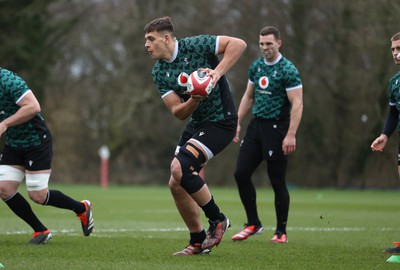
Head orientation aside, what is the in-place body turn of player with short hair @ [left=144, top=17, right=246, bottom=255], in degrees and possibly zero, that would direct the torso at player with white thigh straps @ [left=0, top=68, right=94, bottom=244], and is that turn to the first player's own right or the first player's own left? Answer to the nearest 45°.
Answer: approximately 90° to the first player's own right

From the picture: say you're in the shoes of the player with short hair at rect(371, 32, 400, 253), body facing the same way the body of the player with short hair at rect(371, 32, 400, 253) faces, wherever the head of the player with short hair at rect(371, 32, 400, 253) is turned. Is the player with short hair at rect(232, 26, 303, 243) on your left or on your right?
on your right

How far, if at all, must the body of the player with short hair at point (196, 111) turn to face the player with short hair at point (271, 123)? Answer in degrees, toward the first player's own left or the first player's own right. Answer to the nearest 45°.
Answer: approximately 180°

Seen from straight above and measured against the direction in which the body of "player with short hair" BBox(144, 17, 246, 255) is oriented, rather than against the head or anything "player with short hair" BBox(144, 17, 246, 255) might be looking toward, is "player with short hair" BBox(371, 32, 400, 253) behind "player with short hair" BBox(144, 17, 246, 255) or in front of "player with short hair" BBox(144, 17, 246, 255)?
behind

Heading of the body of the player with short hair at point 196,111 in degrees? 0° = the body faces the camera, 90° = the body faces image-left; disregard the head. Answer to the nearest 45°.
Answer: approximately 45°

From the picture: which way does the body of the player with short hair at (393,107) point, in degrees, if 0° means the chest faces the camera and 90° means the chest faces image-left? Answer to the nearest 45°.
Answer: approximately 45°

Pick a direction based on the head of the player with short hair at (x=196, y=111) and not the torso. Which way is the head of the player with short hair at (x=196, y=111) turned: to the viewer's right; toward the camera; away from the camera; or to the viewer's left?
to the viewer's left

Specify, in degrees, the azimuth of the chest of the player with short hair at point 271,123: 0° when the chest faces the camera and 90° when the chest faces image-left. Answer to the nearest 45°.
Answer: approximately 45°

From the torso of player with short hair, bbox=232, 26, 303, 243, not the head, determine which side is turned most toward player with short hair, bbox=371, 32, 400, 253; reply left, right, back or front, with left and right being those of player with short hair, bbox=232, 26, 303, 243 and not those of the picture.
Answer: left
